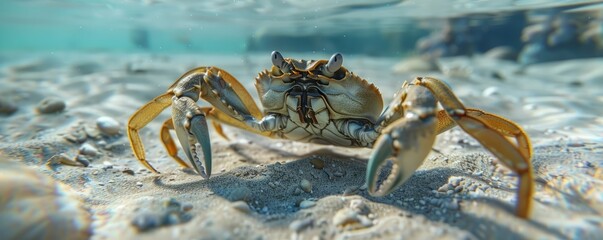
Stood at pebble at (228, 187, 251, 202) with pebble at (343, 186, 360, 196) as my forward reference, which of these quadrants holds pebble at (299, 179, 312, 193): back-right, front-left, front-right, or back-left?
front-left

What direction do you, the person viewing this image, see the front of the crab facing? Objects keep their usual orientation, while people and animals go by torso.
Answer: facing the viewer

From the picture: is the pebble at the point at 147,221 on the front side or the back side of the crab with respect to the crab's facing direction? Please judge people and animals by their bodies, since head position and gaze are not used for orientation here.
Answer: on the front side

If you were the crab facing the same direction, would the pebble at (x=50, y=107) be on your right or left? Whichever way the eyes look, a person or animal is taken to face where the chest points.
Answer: on your right

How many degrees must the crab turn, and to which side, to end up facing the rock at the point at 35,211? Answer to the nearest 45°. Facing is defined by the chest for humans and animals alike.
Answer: approximately 45° to its right

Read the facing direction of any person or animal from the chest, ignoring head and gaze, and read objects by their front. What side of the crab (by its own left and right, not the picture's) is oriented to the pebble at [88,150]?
right

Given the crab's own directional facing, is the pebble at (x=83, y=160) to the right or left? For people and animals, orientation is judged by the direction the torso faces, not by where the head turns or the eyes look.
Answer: on its right

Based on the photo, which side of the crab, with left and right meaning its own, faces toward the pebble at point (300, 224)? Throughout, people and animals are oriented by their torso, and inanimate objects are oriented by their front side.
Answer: front

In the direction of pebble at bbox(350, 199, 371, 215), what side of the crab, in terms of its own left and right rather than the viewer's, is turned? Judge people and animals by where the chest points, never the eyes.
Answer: front

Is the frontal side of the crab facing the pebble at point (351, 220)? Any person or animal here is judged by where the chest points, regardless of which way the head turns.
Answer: yes
